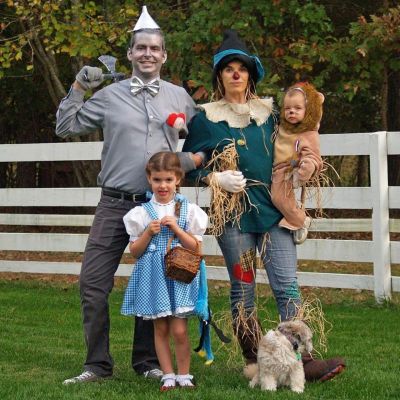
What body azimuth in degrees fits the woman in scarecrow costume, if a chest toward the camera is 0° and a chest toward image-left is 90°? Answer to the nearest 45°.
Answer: approximately 0°

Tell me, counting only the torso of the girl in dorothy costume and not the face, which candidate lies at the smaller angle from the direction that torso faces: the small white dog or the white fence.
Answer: the small white dog

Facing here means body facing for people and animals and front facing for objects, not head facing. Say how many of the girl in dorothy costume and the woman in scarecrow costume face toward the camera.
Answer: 2

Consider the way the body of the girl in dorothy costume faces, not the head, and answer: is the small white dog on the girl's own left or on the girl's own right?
on the girl's own left

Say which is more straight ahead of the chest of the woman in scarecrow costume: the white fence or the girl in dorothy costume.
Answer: the girl in dorothy costume

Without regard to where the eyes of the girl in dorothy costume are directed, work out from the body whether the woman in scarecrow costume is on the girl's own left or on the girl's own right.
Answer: on the girl's own left

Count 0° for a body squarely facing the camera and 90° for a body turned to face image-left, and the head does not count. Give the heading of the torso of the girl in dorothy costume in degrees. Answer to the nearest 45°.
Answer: approximately 0°

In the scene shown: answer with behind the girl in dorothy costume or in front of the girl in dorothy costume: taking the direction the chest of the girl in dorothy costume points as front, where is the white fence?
behind

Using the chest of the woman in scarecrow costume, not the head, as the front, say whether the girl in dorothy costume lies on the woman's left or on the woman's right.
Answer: on the woman's right
